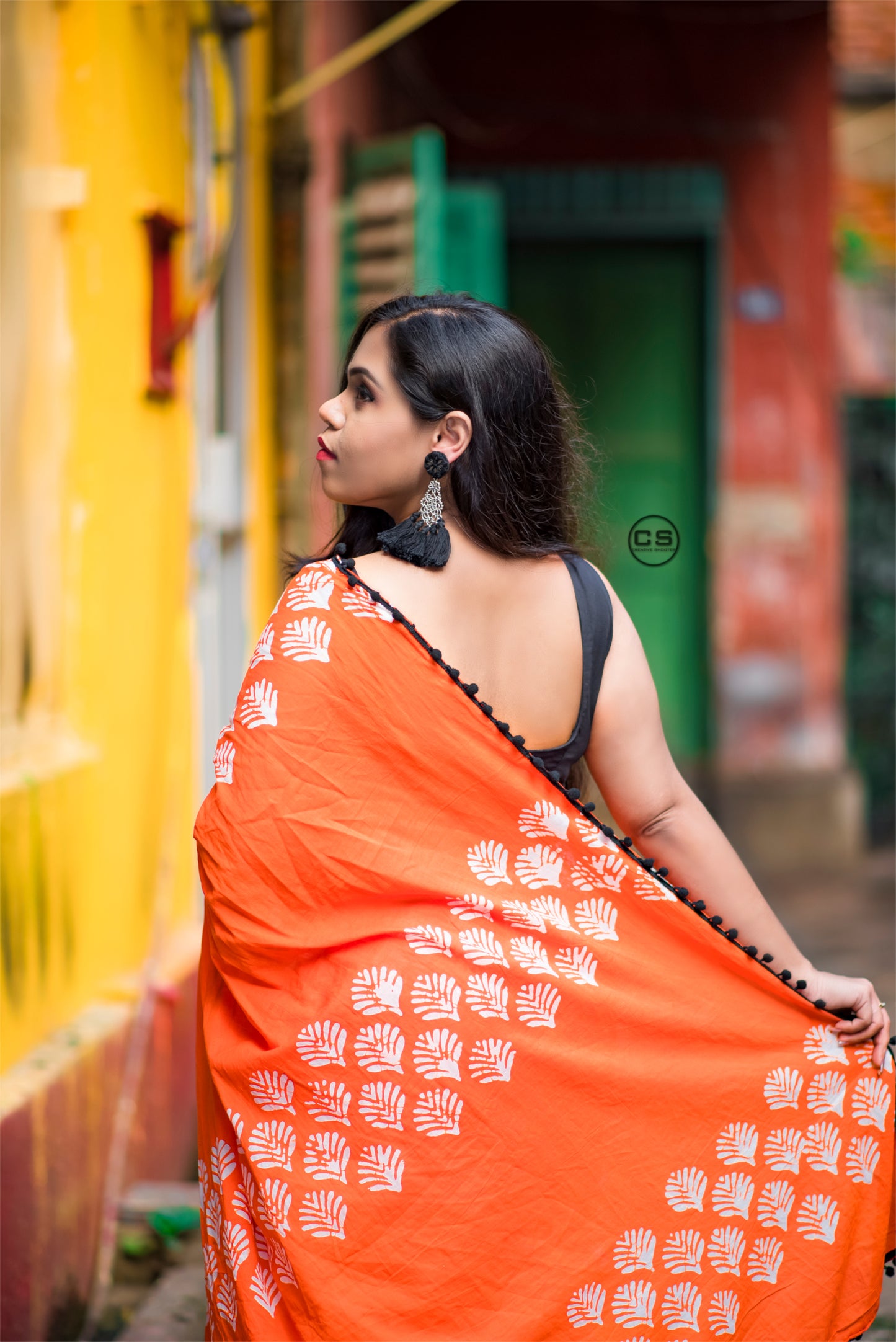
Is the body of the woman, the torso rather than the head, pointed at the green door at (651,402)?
yes

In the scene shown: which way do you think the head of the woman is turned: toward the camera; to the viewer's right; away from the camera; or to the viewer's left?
to the viewer's left

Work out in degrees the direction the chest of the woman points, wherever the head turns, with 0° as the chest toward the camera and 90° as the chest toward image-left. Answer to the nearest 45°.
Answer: approximately 180°
